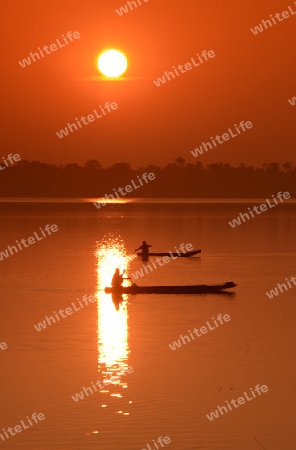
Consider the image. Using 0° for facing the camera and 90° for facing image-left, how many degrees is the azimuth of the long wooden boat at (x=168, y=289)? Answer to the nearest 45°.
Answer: approximately 270°
